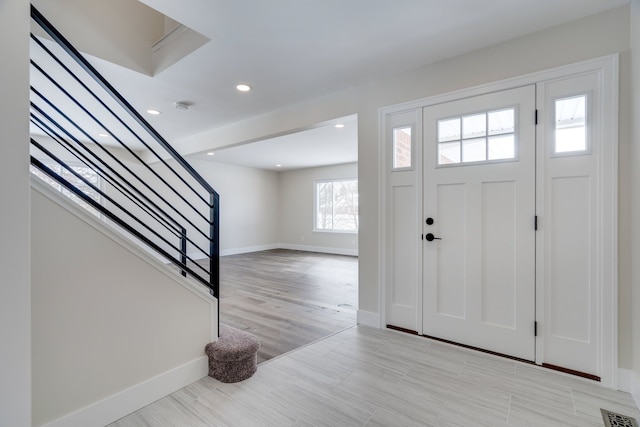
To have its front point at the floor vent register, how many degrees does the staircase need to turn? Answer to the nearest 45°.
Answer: approximately 90° to its right

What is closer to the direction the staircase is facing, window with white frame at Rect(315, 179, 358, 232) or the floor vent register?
the window with white frame

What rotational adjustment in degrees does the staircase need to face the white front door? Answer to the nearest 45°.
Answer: approximately 45° to its right

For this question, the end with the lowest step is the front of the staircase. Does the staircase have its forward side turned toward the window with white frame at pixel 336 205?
yes

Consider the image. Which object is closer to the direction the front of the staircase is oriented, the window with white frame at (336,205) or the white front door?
the window with white frame

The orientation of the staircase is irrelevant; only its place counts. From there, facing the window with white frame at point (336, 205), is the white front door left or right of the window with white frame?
right

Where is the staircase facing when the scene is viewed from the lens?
facing away from the viewer and to the right of the viewer
